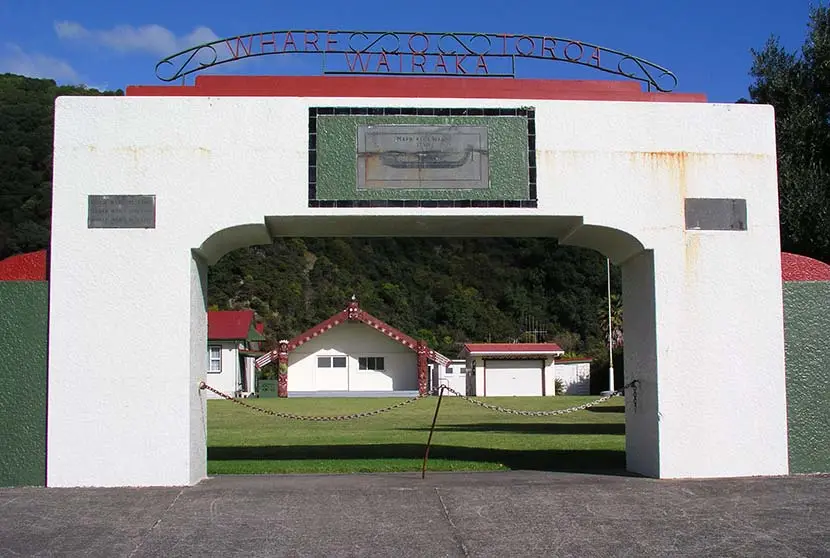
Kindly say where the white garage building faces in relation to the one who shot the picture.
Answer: facing the viewer

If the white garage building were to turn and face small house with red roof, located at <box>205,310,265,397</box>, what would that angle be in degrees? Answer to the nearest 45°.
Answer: approximately 90° to its right

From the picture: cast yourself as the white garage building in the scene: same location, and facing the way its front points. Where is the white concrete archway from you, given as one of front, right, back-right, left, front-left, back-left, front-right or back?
front
